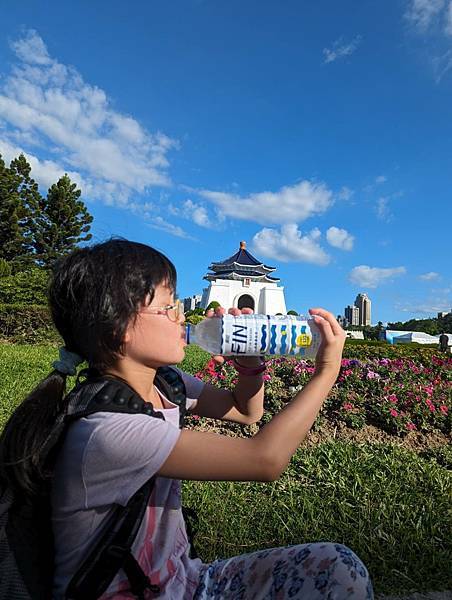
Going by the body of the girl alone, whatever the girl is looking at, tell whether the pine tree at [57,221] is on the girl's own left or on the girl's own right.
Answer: on the girl's own left

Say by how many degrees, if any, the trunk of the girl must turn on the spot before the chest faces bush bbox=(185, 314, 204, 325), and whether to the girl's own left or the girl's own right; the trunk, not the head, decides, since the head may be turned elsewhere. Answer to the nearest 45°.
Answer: approximately 90° to the girl's own left

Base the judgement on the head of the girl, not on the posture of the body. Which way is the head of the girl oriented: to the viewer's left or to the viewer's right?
to the viewer's right

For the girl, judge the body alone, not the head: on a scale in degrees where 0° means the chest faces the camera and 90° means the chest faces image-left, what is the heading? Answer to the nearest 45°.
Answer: approximately 270°

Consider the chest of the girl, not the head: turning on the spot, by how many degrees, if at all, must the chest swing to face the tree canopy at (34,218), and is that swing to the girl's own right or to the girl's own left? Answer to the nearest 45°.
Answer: approximately 90° to the girl's own left

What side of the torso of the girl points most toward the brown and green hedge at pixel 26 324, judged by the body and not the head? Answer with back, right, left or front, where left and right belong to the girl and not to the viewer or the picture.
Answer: left
